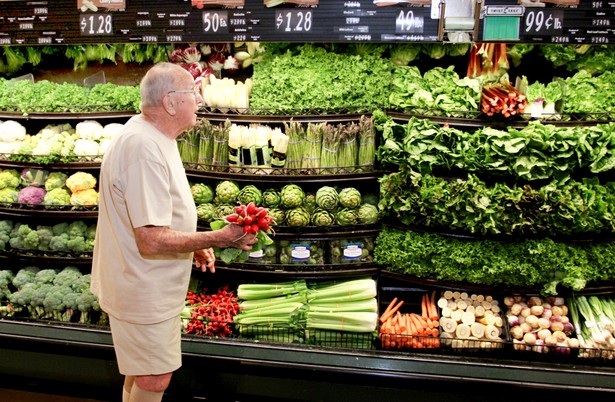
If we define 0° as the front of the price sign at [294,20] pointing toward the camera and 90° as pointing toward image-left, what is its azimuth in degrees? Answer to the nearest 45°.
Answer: approximately 0°

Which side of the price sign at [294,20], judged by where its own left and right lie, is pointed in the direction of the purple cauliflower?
right
